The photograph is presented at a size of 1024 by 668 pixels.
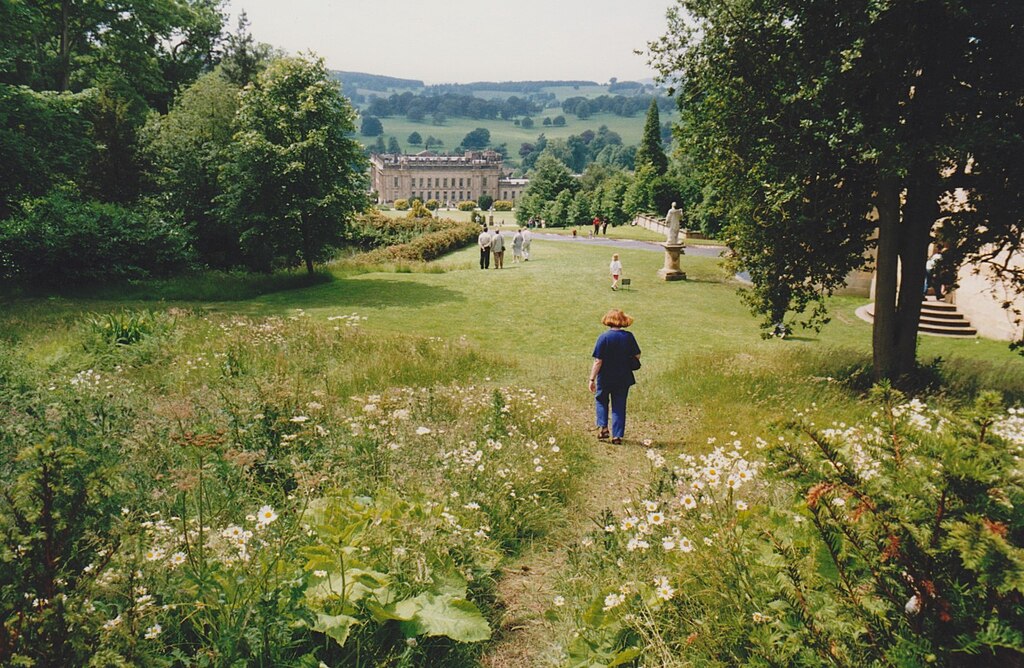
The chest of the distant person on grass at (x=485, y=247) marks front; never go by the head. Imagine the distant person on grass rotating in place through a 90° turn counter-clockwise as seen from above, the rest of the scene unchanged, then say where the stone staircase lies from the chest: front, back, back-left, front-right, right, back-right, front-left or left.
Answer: back-left

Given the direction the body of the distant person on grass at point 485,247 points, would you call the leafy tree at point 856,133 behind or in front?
behind

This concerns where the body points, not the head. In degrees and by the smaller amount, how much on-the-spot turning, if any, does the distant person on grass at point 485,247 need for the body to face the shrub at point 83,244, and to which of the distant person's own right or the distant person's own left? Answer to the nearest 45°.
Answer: approximately 135° to the distant person's own left

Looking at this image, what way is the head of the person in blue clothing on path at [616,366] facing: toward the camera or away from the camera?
away from the camera

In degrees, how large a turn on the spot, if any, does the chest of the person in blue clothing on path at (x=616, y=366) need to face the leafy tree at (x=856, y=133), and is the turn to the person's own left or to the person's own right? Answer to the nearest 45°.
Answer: approximately 45° to the person's own right

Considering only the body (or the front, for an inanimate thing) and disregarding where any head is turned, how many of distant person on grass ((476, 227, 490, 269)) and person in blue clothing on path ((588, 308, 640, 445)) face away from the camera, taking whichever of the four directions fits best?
2

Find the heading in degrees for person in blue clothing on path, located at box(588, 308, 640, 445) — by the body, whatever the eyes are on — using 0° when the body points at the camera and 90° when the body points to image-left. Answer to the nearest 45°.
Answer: approximately 180°

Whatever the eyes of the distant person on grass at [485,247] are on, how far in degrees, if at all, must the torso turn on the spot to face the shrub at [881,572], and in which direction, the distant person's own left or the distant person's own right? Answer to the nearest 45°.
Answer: approximately 180°

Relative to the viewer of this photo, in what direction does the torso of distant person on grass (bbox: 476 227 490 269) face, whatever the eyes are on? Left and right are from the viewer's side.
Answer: facing away from the viewer

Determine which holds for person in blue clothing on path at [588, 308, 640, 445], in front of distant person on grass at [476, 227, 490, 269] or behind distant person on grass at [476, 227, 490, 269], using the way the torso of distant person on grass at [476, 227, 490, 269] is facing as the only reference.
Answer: behind
